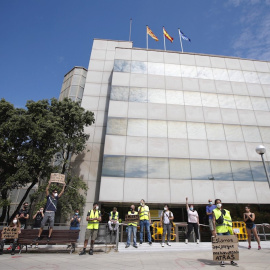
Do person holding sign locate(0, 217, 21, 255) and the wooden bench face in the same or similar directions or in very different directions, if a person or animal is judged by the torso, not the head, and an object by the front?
same or similar directions

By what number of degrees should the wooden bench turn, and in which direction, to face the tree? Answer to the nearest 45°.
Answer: approximately 135° to its right

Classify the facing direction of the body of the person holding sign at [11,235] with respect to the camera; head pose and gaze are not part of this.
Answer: toward the camera

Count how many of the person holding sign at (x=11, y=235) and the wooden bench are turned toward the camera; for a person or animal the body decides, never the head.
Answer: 2

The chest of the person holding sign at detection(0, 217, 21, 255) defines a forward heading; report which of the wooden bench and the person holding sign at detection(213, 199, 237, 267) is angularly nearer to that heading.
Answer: the person holding sign

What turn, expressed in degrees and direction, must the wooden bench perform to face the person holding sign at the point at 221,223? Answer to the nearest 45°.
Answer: approximately 45° to its left

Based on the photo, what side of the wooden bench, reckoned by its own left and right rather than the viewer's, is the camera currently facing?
front

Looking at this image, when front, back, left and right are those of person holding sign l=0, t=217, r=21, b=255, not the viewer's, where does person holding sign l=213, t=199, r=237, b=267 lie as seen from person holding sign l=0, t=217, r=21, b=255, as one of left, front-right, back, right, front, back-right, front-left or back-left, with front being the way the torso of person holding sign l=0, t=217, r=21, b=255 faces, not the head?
front-left
